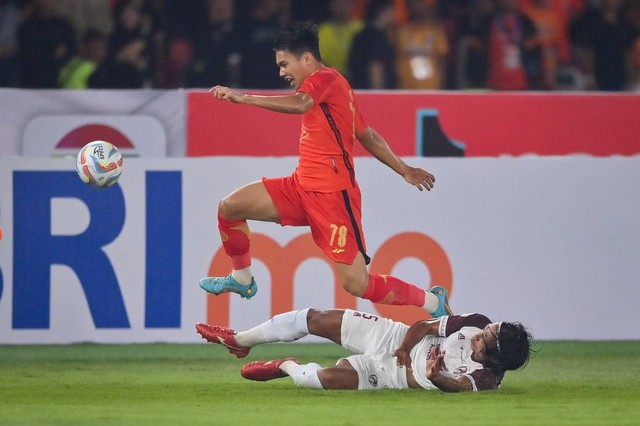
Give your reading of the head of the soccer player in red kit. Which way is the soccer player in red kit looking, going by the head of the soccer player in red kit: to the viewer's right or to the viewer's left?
to the viewer's left

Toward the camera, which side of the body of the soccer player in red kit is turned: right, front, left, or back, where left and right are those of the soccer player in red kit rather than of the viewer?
left

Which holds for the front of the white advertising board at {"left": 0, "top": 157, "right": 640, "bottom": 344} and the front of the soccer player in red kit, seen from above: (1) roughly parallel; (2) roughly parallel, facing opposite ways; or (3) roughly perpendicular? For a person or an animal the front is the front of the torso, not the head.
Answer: roughly perpendicular

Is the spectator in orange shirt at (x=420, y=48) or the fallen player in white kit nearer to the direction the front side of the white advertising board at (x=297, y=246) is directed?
the fallen player in white kit

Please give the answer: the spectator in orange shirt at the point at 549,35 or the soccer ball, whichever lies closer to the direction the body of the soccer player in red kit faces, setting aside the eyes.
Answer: the soccer ball

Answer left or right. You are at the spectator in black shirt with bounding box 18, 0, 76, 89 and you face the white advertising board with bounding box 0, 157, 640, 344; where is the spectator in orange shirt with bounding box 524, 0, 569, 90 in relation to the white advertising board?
left
